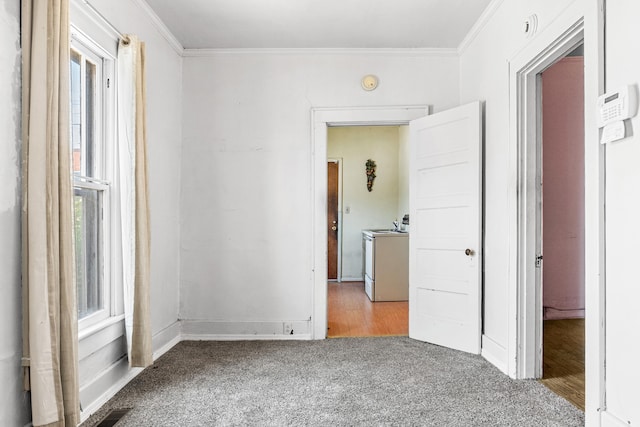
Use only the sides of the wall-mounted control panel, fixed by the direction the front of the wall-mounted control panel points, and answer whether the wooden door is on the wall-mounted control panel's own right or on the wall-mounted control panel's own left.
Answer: on the wall-mounted control panel's own right

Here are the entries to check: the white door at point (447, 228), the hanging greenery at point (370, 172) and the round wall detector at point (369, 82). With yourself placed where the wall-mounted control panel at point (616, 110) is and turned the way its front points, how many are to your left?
0

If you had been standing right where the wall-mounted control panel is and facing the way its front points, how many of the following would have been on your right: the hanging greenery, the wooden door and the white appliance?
3

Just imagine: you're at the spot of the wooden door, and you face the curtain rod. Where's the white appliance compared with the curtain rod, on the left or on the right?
left

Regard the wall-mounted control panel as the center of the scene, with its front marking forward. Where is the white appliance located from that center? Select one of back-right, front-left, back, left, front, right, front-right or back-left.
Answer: right

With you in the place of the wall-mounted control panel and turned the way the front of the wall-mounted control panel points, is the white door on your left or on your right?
on your right

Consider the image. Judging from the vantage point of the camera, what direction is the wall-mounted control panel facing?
facing the viewer and to the left of the viewer

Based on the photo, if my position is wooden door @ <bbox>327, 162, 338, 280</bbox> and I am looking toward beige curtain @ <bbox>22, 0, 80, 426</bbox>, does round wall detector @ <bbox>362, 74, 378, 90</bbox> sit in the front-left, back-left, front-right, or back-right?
front-left

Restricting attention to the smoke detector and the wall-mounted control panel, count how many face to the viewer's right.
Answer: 0
